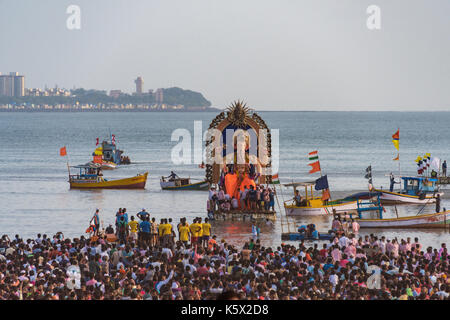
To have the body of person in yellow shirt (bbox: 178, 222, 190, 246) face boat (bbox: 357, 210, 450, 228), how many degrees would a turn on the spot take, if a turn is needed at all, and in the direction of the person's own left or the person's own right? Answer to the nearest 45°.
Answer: approximately 45° to the person's own right

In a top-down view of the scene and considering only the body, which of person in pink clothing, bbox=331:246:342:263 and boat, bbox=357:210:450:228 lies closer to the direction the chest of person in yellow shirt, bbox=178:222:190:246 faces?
the boat

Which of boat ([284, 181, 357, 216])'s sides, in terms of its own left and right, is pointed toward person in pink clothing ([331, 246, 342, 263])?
right

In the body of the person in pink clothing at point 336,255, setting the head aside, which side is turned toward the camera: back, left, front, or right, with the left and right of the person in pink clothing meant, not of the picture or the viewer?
back

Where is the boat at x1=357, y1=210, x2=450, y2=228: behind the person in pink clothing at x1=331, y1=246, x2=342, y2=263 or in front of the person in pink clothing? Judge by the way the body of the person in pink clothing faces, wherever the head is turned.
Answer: in front

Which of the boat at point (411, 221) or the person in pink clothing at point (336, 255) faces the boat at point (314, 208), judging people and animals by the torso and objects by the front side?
the person in pink clothing

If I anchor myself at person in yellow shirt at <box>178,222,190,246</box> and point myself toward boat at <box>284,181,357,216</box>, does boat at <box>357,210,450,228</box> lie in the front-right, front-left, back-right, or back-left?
front-right

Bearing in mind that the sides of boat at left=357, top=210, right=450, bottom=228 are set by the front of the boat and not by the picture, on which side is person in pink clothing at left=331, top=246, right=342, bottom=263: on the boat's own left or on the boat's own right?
on the boat's own right

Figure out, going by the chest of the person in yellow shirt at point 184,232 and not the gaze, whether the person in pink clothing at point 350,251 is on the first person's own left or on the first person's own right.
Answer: on the first person's own right

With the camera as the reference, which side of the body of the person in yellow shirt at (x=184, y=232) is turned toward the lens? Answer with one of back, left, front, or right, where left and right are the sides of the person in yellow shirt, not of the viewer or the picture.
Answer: back
